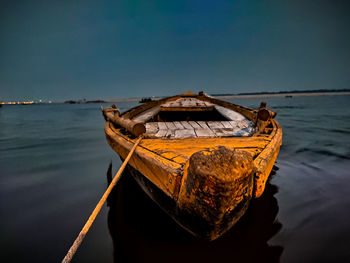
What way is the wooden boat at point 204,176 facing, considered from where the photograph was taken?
facing the viewer
